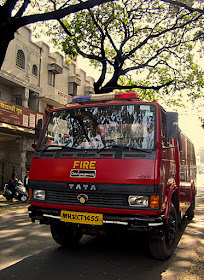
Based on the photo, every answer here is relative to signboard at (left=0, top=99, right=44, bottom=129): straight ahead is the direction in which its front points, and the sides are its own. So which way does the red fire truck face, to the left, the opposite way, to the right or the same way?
to the right

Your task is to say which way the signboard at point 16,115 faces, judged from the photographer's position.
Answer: facing the viewer and to the right of the viewer

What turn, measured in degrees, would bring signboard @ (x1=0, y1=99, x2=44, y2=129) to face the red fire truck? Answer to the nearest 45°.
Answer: approximately 45° to its right

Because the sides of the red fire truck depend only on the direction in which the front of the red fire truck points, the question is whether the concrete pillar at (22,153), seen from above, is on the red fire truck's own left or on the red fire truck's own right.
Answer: on the red fire truck's own right

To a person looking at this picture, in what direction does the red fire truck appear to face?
facing the viewer and to the left of the viewer

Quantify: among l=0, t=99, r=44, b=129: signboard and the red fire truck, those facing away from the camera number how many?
0

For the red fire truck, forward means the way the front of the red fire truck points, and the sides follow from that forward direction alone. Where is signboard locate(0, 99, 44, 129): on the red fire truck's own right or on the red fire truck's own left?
on the red fire truck's own right
